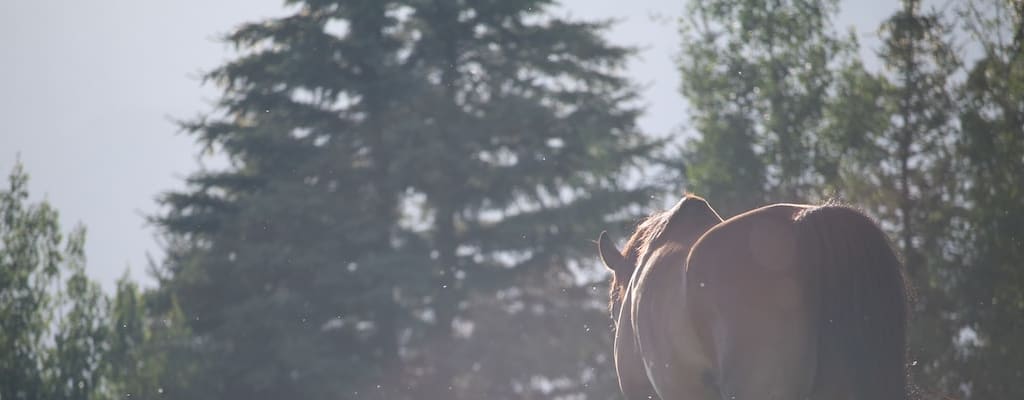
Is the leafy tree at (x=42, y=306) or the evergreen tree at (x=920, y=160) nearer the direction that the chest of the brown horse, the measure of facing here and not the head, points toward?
the leafy tree

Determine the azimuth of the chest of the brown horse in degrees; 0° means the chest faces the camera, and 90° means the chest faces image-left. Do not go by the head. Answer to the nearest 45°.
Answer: approximately 135°

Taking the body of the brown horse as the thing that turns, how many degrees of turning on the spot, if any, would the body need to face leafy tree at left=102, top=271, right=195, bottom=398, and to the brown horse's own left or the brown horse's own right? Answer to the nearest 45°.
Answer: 0° — it already faces it

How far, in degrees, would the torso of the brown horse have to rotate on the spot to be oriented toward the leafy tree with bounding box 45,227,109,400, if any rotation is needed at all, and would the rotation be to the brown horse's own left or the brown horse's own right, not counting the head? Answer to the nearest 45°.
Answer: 0° — it already faces it

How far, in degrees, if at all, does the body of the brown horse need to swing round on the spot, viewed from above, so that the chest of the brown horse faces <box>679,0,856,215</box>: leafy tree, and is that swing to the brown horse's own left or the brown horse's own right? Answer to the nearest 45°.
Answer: approximately 45° to the brown horse's own right

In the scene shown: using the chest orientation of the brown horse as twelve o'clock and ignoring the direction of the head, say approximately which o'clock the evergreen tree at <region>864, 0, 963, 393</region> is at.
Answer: The evergreen tree is roughly at 2 o'clock from the brown horse.
